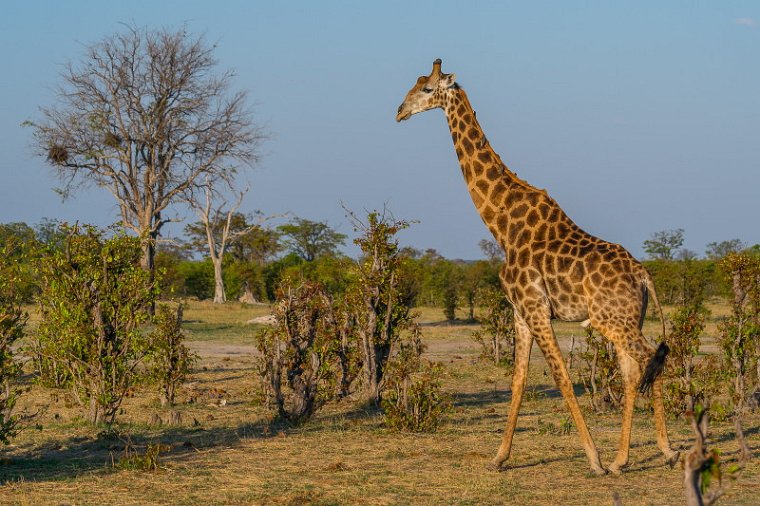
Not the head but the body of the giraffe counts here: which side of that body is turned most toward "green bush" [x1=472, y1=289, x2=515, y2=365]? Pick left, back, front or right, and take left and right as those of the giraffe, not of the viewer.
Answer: right

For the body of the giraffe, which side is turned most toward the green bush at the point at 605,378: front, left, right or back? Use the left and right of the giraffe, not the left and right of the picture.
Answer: right

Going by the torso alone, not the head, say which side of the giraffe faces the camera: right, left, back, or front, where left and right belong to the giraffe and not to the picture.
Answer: left
